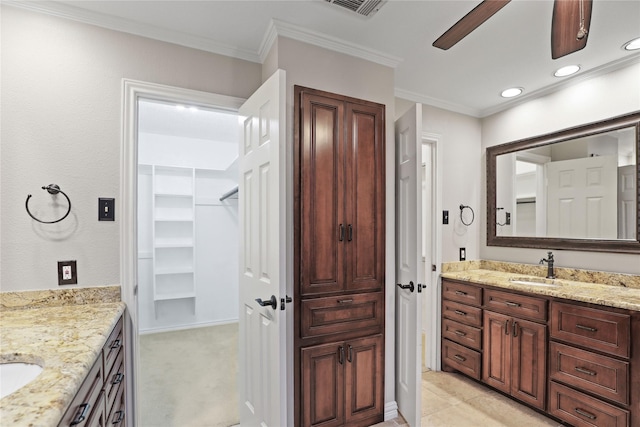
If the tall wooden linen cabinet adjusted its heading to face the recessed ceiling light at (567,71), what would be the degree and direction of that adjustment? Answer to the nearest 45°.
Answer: approximately 45° to its left

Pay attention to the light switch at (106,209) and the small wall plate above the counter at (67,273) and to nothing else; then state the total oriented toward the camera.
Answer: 2

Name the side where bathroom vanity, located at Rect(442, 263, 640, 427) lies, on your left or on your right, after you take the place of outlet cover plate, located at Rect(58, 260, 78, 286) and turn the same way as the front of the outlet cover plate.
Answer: on your left

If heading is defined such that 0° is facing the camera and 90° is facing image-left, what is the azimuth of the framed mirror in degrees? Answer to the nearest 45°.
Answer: approximately 45°

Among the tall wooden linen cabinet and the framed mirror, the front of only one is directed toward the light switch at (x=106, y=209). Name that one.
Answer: the framed mirror

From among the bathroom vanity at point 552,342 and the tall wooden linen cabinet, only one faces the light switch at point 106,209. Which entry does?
the bathroom vanity
